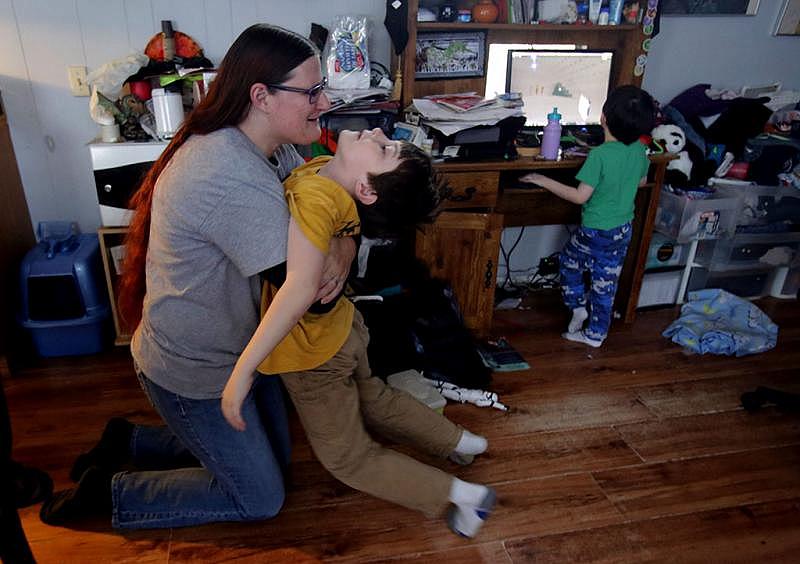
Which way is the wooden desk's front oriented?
toward the camera

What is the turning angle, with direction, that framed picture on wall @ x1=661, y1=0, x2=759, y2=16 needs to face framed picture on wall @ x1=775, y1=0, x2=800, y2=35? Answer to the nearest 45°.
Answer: approximately 135° to its left

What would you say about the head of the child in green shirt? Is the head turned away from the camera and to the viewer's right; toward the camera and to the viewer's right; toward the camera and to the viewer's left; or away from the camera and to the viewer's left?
away from the camera and to the viewer's left

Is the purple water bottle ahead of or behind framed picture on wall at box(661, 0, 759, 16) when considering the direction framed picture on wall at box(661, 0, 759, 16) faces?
ahead

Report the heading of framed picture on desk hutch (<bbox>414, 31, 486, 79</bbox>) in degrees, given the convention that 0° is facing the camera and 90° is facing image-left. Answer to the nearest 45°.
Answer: approximately 0°

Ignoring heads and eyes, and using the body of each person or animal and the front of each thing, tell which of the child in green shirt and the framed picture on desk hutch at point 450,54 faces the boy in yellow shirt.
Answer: the framed picture on desk hutch

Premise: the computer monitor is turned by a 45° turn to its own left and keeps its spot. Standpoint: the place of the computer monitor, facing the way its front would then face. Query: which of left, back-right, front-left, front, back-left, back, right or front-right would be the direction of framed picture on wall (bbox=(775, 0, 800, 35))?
left

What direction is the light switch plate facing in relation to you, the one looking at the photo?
facing the viewer
